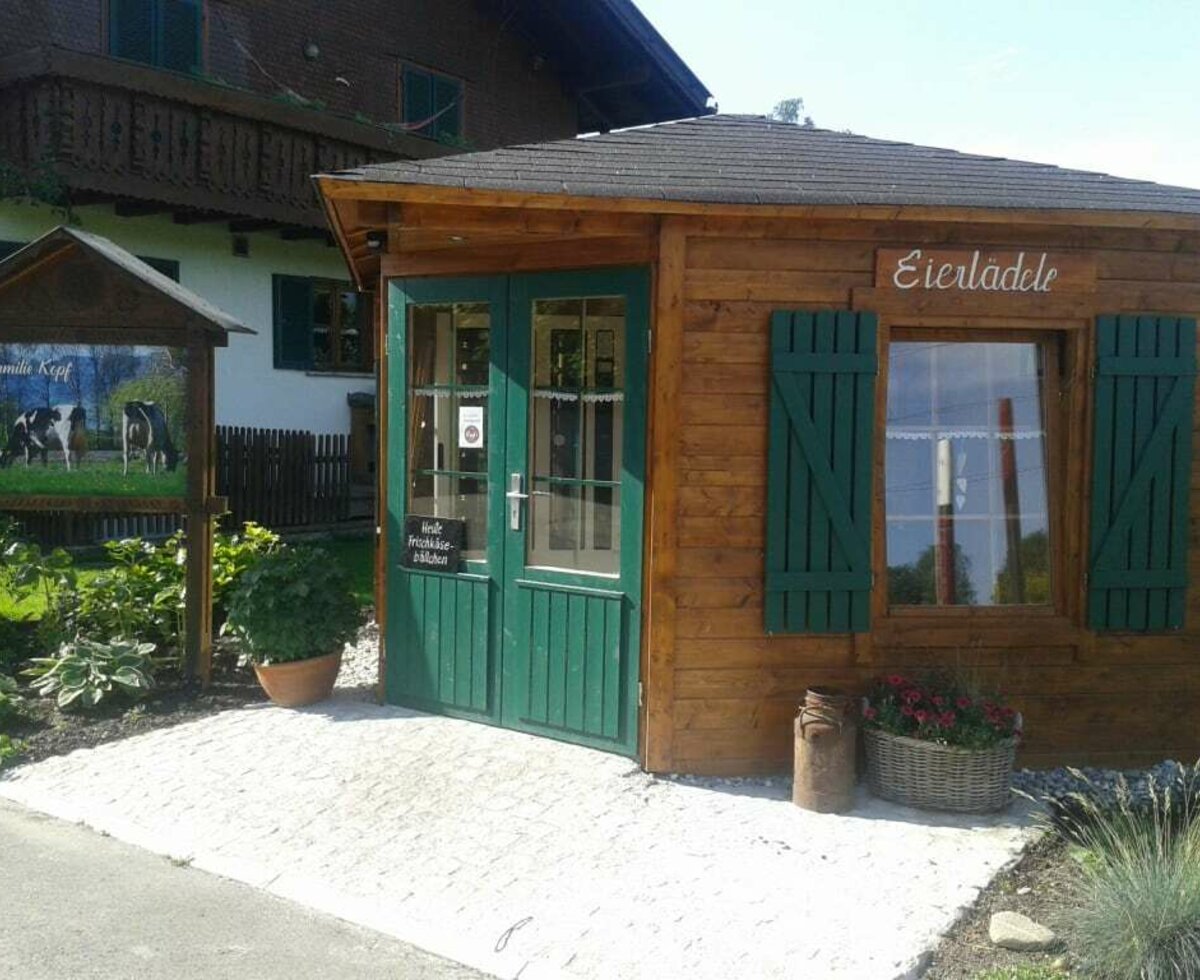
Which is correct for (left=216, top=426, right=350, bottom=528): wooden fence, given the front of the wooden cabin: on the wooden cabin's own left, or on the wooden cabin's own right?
on the wooden cabin's own right

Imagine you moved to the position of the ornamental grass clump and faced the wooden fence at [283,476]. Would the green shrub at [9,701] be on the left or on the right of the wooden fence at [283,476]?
left

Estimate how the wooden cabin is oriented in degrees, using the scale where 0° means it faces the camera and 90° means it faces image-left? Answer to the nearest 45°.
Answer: approximately 45°

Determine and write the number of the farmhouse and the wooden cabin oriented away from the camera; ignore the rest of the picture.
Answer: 0

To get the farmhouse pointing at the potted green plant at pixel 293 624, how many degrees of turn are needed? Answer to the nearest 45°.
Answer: approximately 45° to its right

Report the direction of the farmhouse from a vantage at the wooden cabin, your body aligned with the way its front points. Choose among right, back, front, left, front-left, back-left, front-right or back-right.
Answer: right

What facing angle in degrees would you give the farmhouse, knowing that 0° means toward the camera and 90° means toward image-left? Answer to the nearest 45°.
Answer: approximately 315°

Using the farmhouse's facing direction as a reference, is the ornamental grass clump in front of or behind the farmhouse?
in front

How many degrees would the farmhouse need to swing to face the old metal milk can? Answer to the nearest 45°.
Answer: approximately 45° to its right

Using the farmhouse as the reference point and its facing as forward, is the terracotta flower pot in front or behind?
in front

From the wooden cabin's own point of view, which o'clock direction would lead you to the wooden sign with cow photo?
The wooden sign with cow photo is roughly at 2 o'clock from the wooden cabin.

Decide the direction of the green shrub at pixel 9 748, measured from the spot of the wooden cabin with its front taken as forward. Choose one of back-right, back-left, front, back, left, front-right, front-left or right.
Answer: front-right
